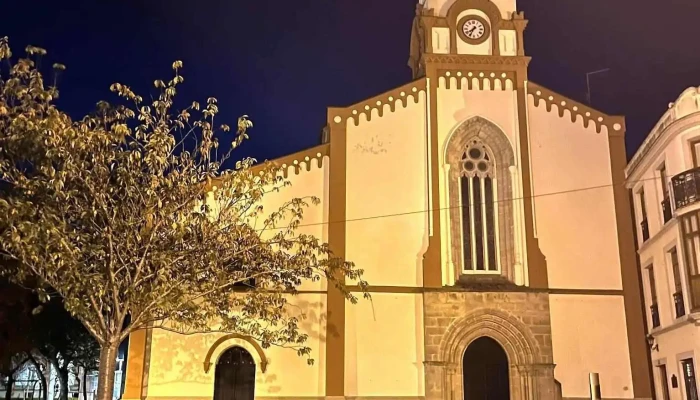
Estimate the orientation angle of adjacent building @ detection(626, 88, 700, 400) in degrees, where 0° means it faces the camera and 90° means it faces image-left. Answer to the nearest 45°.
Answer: approximately 45°

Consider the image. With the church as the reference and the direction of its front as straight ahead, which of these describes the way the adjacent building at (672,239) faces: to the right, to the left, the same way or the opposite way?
to the right

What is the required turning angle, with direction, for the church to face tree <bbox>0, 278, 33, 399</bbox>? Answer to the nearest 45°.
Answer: approximately 90° to its right

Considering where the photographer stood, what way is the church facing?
facing the viewer

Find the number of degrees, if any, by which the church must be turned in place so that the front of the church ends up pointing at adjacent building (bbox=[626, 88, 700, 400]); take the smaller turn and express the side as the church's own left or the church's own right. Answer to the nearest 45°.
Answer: approximately 90° to the church's own left

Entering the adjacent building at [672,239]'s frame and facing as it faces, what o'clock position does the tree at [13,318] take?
The tree is roughly at 1 o'clock from the adjacent building.

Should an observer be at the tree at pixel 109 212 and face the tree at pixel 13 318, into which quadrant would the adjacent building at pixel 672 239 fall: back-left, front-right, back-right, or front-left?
back-right

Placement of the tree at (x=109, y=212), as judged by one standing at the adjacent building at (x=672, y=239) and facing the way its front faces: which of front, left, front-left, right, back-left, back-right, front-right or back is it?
front

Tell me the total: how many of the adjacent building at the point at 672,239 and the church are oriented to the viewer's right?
0
